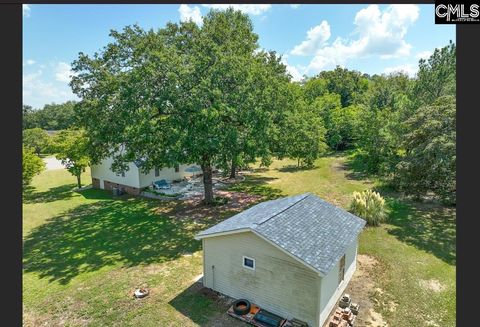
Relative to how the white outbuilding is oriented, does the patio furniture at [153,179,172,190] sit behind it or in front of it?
behind

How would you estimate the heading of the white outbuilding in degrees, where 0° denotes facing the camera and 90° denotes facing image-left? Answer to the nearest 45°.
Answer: approximately 315°

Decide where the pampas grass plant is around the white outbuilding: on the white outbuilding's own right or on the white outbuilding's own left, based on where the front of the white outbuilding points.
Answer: on the white outbuilding's own left

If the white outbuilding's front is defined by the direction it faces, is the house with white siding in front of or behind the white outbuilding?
behind

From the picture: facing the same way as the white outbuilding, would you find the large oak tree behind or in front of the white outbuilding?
behind
